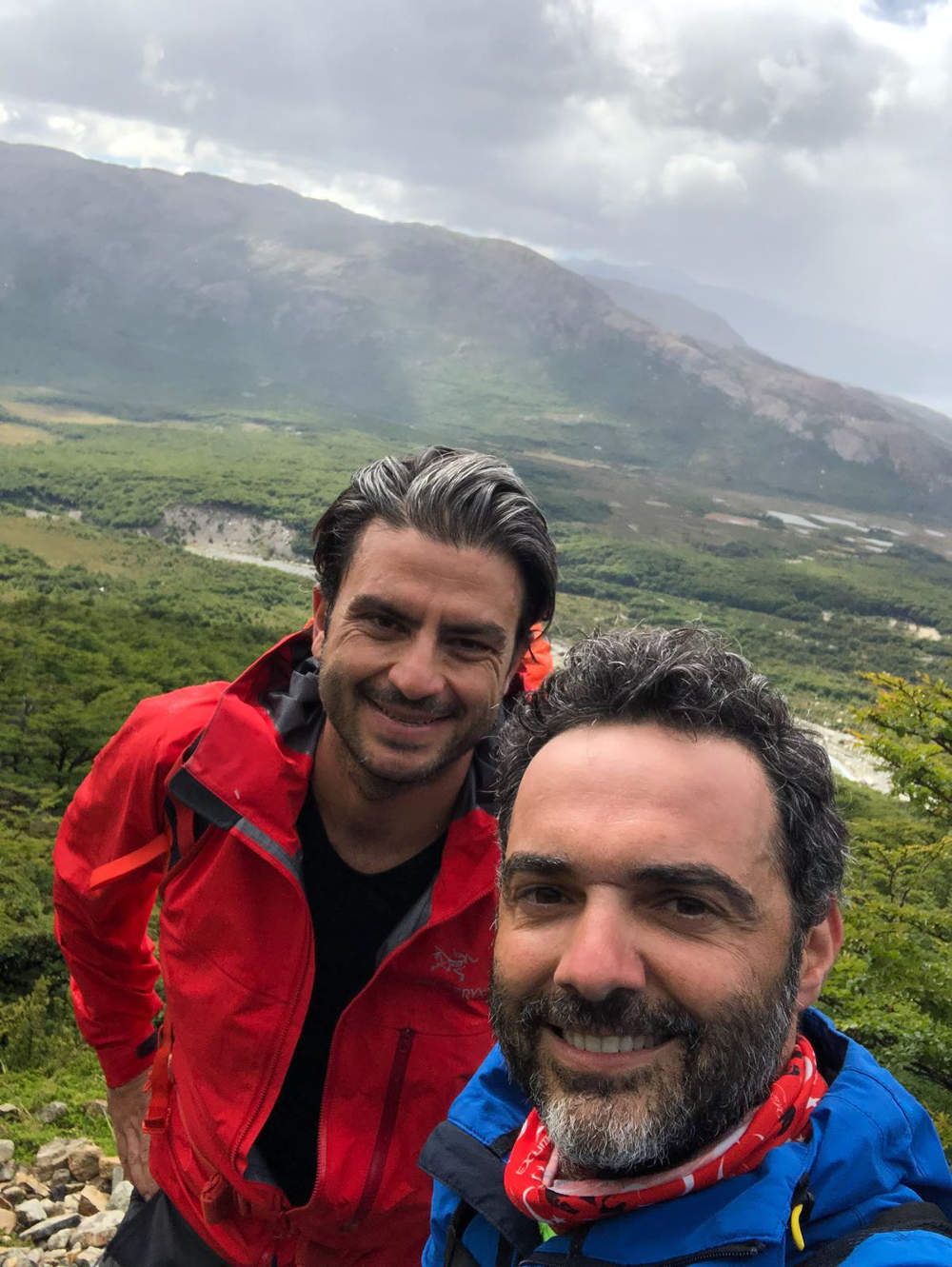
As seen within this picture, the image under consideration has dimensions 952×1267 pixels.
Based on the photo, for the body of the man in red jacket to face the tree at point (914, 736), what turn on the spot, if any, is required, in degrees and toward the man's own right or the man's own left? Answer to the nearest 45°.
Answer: approximately 135° to the man's own left

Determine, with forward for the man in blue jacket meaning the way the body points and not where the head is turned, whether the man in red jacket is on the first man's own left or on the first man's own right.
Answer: on the first man's own right

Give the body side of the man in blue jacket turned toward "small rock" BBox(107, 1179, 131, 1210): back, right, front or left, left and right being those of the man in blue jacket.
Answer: right
